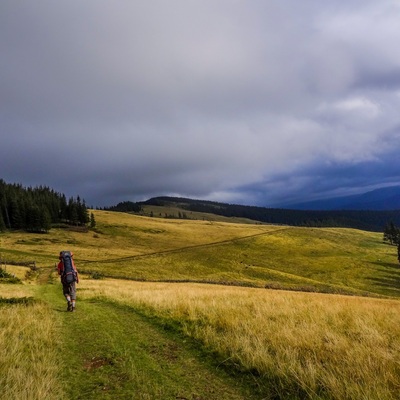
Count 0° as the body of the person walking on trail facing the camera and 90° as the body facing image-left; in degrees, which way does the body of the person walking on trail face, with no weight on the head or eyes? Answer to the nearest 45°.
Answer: approximately 180°
